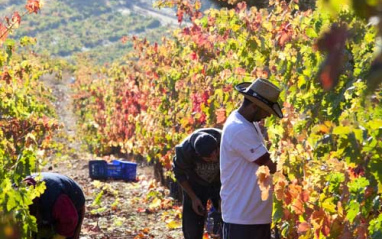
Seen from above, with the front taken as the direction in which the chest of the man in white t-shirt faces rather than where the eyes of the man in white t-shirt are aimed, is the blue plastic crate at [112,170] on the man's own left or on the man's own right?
on the man's own left

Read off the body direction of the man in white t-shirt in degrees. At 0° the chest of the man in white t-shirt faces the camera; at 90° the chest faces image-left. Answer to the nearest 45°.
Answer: approximately 270°

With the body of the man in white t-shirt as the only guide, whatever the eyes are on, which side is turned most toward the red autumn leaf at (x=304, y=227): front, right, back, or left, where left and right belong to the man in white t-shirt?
front

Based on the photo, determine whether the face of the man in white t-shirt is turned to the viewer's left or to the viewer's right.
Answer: to the viewer's right

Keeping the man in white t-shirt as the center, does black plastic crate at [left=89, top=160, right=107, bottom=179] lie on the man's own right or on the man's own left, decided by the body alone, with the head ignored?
on the man's own left

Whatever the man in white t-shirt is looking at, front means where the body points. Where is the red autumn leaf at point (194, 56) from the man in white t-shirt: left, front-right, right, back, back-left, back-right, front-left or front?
left
